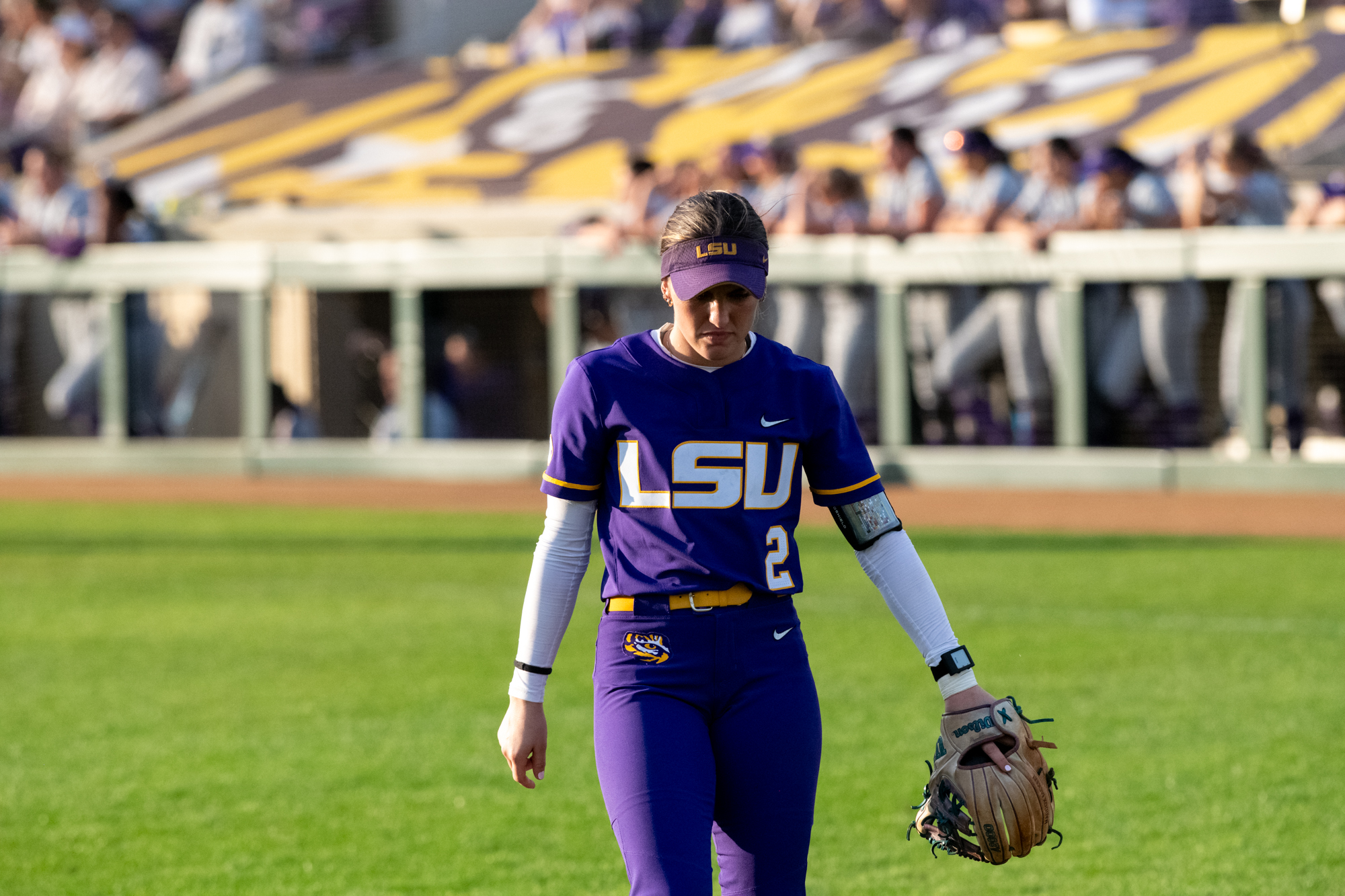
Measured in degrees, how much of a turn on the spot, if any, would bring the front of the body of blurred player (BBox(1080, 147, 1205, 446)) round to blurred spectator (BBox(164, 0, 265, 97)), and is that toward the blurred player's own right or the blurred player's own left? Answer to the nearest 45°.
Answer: approximately 90° to the blurred player's own right

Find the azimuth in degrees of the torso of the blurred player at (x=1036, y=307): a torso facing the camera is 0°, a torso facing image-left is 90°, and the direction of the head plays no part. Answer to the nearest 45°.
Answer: approximately 45°

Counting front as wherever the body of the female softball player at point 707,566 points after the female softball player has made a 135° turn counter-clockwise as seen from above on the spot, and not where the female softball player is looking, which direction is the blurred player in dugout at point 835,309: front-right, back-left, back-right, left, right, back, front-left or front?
front-left

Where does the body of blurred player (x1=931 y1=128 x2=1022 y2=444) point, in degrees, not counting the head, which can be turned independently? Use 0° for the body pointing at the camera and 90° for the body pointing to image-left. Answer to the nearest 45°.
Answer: approximately 45°

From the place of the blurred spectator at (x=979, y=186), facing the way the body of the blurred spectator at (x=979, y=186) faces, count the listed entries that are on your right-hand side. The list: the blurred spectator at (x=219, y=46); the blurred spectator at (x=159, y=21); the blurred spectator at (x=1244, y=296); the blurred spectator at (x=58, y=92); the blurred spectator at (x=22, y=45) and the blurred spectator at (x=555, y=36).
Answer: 5
